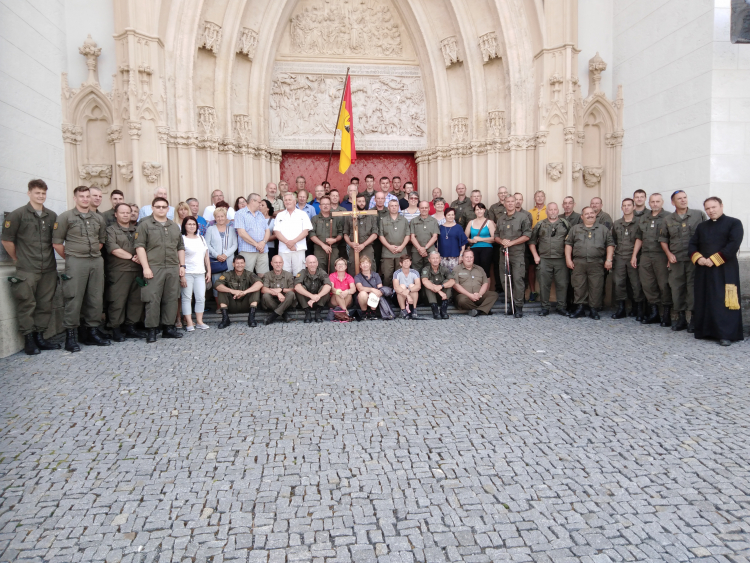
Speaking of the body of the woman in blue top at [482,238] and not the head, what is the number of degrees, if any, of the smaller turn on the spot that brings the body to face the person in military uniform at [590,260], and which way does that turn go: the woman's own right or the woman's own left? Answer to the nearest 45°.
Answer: approximately 90° to the woman's own left

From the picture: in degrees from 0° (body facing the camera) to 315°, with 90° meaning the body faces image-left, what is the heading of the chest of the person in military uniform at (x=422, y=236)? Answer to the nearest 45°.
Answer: approximately 0°

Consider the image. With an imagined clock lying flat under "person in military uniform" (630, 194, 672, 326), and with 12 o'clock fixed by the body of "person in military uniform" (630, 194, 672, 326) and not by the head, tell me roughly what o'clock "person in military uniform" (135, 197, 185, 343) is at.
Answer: "person in military uniform" (135, 197, 185, 343) is roughly at 2 o'clock from "person in military uniform" (630, 194, 672, 326).

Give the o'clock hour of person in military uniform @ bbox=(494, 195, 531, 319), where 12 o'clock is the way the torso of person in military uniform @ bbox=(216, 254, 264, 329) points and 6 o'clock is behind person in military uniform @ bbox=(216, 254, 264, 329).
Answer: person in military uniform @ bbox=(494, 195, 531, 319) is roughly at 9 o'clock from person in military uniform @ bbox=(216, 254, 264, 329).
